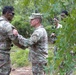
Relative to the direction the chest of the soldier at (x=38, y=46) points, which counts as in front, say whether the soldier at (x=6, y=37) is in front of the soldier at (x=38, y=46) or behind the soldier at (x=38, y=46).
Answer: in front

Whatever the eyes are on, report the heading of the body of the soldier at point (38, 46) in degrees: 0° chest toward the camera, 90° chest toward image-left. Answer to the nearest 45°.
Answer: approximately 90°

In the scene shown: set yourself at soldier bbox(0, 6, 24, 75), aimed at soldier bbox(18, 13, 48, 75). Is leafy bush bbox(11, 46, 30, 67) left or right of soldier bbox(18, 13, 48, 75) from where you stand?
left

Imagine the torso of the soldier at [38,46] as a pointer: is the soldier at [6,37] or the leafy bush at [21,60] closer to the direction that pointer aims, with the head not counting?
the soldier
